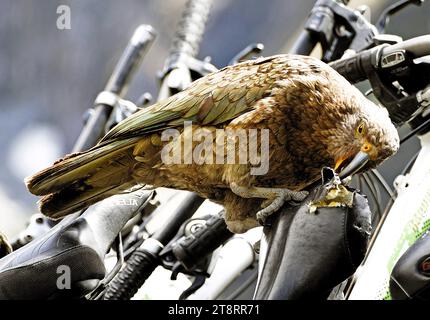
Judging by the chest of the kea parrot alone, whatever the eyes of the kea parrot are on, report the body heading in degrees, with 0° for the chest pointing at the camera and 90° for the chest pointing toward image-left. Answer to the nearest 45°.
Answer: approximately 270°
